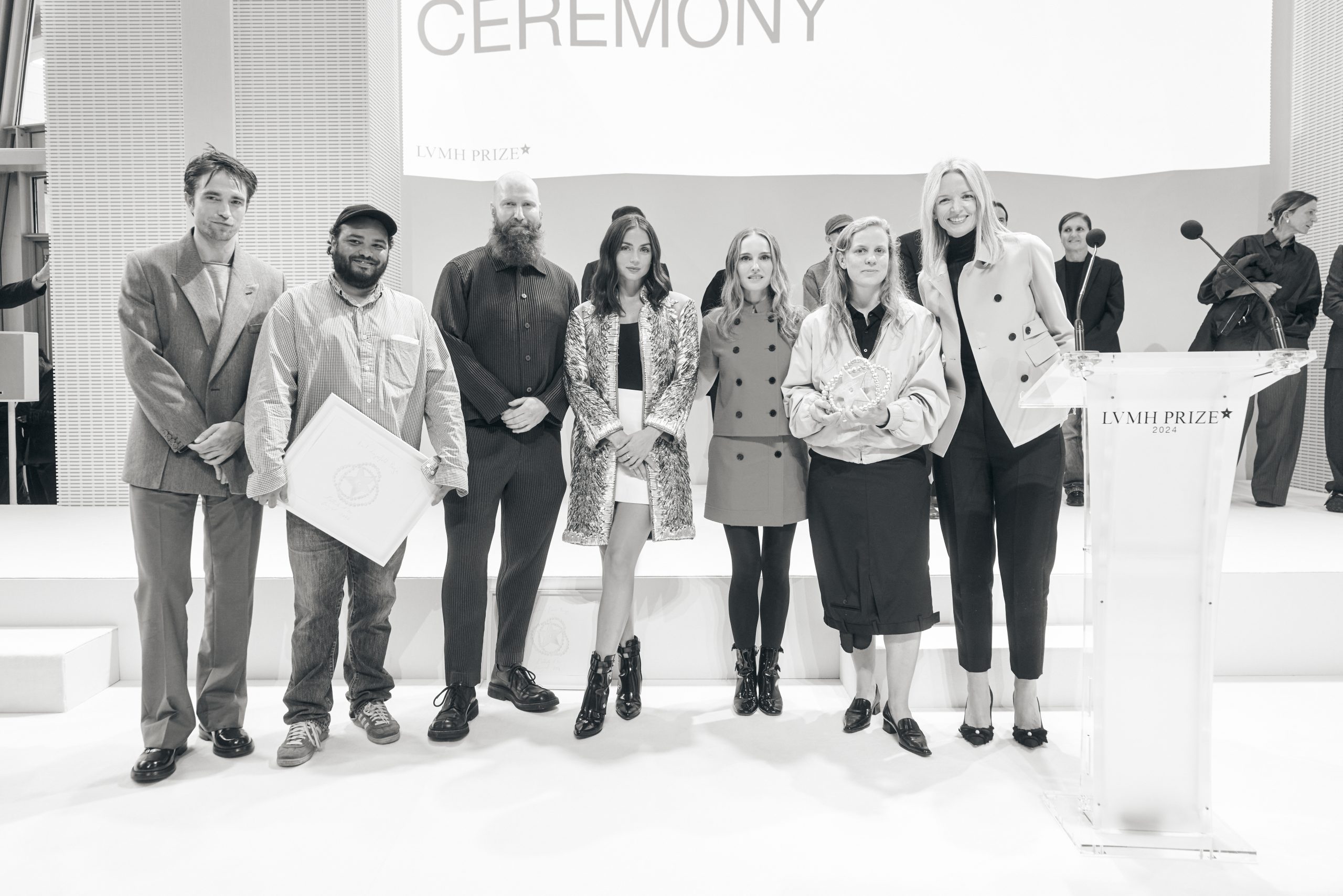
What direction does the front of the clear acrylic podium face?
toward the camera

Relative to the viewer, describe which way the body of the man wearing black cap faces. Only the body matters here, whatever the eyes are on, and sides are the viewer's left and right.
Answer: facing the viewer

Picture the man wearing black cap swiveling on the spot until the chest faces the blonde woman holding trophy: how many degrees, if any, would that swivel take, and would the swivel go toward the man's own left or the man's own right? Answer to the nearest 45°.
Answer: approximately 90° to the man's own left

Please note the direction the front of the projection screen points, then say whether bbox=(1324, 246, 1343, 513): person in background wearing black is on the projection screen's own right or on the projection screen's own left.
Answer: on the projection screen's own left

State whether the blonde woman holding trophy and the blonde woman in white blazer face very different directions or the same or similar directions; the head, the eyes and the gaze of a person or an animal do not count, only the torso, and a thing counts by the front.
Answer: same or similar directions

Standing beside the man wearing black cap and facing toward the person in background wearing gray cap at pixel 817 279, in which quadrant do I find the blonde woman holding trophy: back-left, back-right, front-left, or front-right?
front-right

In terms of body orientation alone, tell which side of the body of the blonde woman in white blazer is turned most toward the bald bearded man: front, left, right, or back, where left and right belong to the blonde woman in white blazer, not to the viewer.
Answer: right

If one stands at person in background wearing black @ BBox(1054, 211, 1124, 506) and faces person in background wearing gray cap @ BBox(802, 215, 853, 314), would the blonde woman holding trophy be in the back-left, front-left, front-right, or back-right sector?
front-left

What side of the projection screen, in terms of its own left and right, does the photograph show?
front
